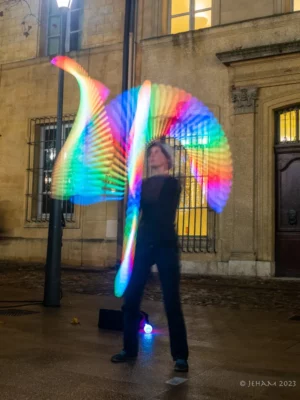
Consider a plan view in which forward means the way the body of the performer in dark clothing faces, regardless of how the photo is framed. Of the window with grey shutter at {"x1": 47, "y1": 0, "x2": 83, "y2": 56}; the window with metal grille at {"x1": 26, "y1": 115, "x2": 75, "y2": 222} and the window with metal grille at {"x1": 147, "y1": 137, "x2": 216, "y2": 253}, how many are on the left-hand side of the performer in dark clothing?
0

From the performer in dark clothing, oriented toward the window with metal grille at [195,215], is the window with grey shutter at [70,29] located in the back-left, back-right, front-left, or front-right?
front-left

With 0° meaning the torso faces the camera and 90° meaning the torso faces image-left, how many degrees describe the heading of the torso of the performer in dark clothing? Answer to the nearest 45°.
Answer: approximately 45°

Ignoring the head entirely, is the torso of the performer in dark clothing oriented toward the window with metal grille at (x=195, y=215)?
no

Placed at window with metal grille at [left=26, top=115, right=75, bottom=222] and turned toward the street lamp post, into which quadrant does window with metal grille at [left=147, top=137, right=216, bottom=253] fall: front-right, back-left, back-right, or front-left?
front-left

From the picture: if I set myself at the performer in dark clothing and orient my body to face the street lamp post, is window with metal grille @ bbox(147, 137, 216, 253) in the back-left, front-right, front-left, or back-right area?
front-right

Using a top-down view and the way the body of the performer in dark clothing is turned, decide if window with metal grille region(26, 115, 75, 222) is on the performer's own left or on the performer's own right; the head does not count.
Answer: on the performer's own right

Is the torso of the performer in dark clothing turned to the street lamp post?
no

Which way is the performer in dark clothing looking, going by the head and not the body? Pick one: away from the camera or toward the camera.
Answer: toward the camera

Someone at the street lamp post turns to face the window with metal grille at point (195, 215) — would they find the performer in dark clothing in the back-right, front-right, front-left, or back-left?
back-right

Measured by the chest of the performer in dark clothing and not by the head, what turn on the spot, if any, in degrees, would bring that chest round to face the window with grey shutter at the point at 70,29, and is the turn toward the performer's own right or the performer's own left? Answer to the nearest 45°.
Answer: approximately 135° to the performer's own right
